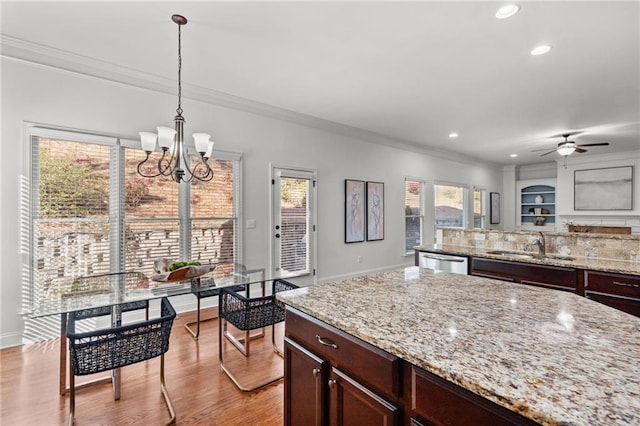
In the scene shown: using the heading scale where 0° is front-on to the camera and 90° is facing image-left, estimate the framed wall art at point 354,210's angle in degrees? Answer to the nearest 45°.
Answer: approximately 315°

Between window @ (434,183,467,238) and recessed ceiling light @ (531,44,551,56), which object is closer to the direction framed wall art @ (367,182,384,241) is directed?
the recessed ceiling light

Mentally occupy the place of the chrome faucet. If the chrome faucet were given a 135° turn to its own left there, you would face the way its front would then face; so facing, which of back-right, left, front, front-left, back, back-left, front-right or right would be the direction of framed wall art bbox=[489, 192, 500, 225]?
left

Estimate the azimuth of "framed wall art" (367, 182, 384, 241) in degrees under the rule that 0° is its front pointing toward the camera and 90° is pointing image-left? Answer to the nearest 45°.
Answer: approximately 315°

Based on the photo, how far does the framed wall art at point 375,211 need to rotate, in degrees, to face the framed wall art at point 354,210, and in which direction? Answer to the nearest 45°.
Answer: approximately 90° to its right

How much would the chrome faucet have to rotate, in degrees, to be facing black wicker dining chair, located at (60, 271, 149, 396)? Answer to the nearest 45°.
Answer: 0° — it already faces it

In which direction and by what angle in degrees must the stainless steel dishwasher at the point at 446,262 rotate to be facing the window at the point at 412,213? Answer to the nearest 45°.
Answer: approximately 135° to its right

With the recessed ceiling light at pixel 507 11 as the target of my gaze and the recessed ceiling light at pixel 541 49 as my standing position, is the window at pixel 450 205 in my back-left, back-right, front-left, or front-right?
back-right
